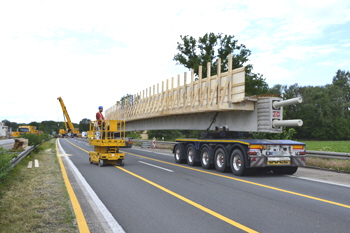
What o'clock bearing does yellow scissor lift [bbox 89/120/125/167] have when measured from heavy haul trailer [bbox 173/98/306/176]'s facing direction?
The yellow scissor lift is roughly at 11 o'clock from the heavy haul trailer.

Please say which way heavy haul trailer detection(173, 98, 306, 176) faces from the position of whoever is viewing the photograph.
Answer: facing away from the viewer and to the left of the viewer
